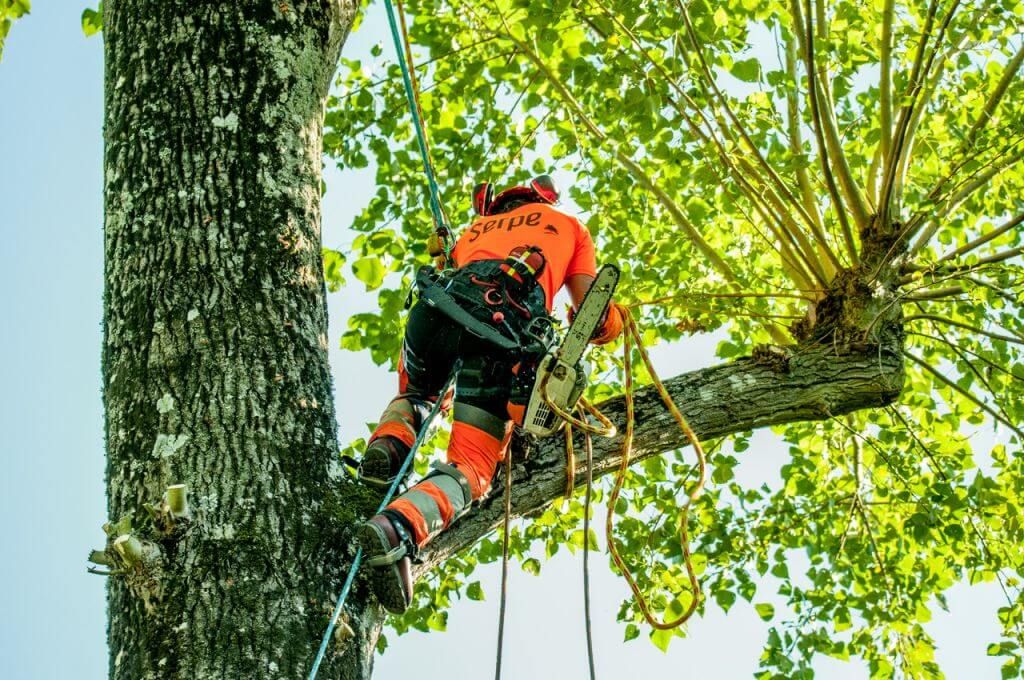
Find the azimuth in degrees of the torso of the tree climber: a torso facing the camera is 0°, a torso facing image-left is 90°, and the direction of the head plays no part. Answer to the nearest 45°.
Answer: approximately 180°
